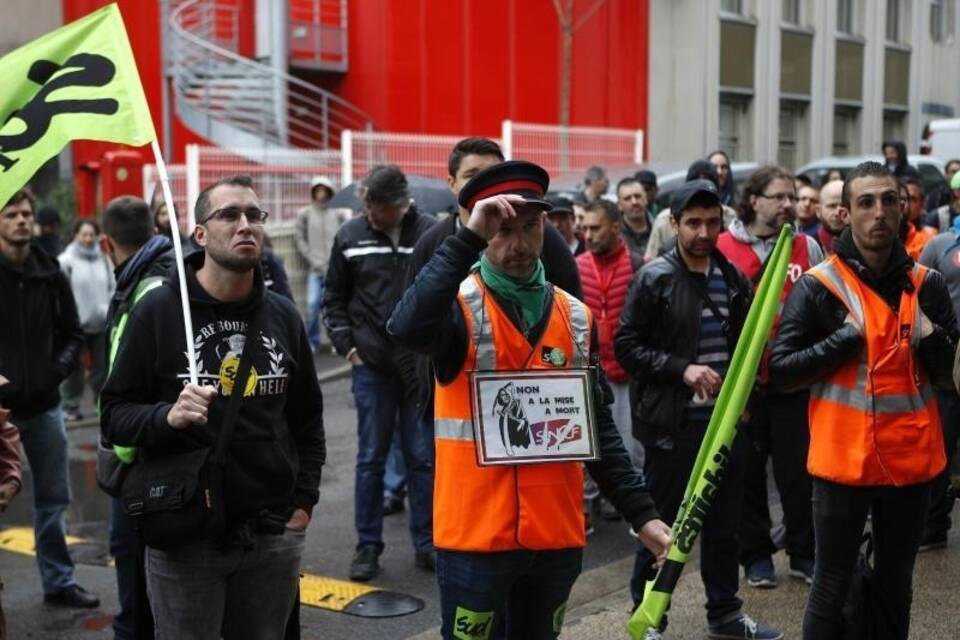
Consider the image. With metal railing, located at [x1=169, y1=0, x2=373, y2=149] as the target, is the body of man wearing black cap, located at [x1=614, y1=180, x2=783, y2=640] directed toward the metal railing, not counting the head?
no

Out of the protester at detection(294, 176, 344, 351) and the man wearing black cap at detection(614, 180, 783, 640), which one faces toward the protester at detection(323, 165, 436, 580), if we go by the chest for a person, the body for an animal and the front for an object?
the protester at detection(294, 176, 344, 351)

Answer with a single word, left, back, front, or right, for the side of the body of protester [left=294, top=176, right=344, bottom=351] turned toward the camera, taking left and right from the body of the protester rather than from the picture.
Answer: front

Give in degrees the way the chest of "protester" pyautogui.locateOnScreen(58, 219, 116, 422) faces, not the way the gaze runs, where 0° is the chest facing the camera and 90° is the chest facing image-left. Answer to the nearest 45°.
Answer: approximately 0°

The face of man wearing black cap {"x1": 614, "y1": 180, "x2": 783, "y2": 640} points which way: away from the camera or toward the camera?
toward the camera

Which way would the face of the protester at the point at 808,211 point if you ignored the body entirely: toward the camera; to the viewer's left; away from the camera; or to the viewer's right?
toward the camera

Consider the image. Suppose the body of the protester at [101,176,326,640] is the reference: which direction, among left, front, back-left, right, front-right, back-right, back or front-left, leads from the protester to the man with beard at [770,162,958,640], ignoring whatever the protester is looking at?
front-left

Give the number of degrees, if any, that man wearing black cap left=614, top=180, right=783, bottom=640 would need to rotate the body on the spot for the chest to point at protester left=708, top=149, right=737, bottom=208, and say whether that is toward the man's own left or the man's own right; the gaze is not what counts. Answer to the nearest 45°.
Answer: approximately 135° to the man's own left

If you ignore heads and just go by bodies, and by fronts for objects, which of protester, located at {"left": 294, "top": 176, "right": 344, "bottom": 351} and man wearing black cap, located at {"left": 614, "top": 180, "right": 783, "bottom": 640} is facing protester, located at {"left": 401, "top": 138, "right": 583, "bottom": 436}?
protester, located at {"left": 294, "top": 176, "right": 344, "bottom": 351}

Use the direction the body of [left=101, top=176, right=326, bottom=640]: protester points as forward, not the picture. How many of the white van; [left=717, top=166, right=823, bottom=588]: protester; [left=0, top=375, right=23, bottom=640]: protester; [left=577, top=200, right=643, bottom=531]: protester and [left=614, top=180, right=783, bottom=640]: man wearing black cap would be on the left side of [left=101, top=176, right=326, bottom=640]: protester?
4

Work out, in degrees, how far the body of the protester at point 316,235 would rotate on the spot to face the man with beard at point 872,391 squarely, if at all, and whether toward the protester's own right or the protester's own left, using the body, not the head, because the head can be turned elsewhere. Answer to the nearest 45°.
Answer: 0° — they already face them

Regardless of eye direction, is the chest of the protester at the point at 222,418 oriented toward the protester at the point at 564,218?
no

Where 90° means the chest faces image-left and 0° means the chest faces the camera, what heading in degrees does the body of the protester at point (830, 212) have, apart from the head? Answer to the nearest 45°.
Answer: approximately 315°

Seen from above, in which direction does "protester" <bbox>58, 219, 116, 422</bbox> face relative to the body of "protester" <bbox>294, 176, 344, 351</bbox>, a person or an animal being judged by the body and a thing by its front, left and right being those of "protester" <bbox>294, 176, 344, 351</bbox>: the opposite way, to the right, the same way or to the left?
the same way

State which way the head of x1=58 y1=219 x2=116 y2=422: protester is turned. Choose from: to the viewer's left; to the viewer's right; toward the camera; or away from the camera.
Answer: toward the camera

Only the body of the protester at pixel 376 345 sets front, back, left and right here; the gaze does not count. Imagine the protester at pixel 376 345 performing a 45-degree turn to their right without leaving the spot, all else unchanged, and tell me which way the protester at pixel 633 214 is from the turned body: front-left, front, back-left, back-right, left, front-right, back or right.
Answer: back

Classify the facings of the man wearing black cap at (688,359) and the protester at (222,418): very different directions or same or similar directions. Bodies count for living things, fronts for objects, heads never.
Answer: same or similar directions

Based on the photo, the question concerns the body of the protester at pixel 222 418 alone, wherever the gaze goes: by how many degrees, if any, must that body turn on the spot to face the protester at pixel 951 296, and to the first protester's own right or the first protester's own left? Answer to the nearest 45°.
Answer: approximately 90° to the first protester's own left

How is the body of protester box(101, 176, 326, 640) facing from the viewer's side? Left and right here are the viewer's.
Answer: facing the viewer and to the right of the viewer
